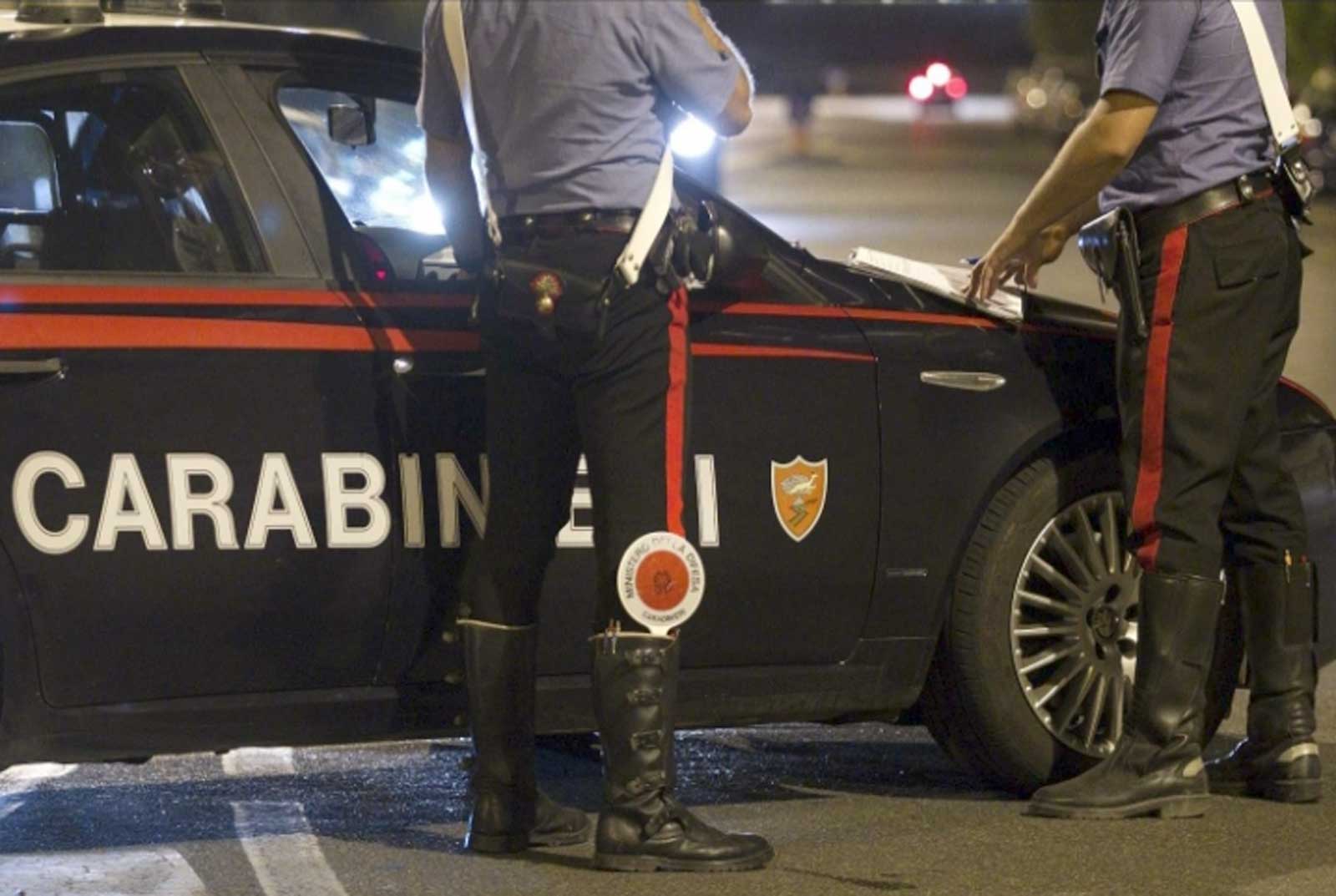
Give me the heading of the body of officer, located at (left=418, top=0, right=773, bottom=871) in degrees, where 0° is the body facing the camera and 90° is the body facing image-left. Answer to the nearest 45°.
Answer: approximately 225°

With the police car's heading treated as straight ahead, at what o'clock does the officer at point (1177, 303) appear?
The officer is roughly at 1 o'clock from the police car.

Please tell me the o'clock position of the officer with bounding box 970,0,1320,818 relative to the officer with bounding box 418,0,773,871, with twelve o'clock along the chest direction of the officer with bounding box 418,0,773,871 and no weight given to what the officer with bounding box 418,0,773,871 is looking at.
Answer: the officer with bounding box 970,0,1320,818 is roughly at 1 o'clock from the officer with bounding box 418,0,773,871.

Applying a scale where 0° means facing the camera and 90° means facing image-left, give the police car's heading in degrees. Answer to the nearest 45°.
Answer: approximately 225°
